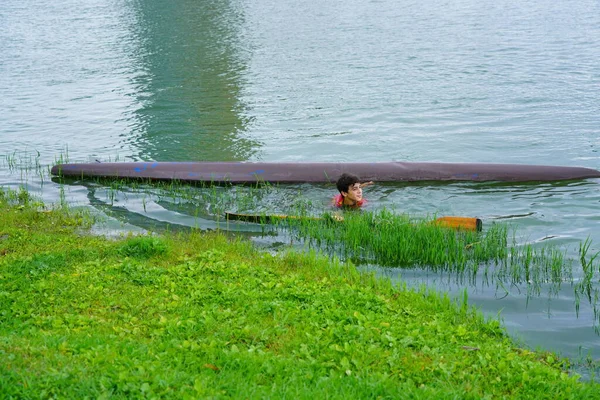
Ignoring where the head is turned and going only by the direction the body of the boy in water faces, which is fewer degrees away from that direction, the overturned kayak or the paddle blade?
the paddle blade

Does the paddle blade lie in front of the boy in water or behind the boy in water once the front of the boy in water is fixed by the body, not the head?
in front

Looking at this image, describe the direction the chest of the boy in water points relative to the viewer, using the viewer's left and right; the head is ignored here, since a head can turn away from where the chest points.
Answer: facing the viewer and to the right of the viewer

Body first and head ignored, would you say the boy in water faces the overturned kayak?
no
